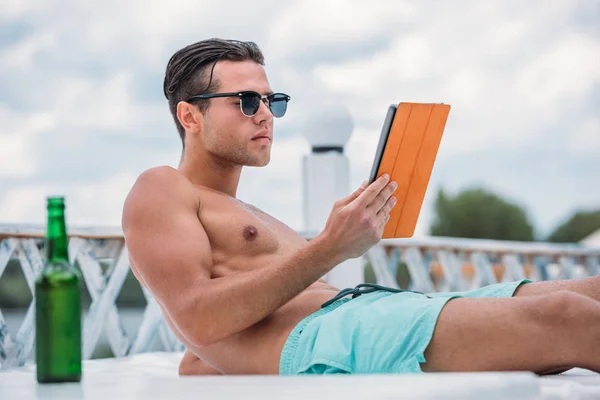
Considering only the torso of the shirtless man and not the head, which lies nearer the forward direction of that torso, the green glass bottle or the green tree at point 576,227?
the green tree

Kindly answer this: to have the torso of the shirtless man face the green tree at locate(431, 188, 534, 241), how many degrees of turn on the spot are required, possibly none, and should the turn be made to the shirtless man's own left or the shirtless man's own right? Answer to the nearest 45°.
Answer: approximately 90° to the shirtless man's own left

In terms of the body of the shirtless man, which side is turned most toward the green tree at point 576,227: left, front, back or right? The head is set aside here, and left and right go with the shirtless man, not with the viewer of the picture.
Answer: left

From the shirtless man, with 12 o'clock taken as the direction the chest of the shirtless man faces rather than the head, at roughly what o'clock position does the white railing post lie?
The white railing post is roughly at 9 o'clock from the shirtless man.

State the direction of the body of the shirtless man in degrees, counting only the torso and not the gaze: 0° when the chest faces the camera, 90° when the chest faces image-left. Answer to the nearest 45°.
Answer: approximately 270°

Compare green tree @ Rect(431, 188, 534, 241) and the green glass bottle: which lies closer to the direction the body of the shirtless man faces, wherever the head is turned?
the green tree
